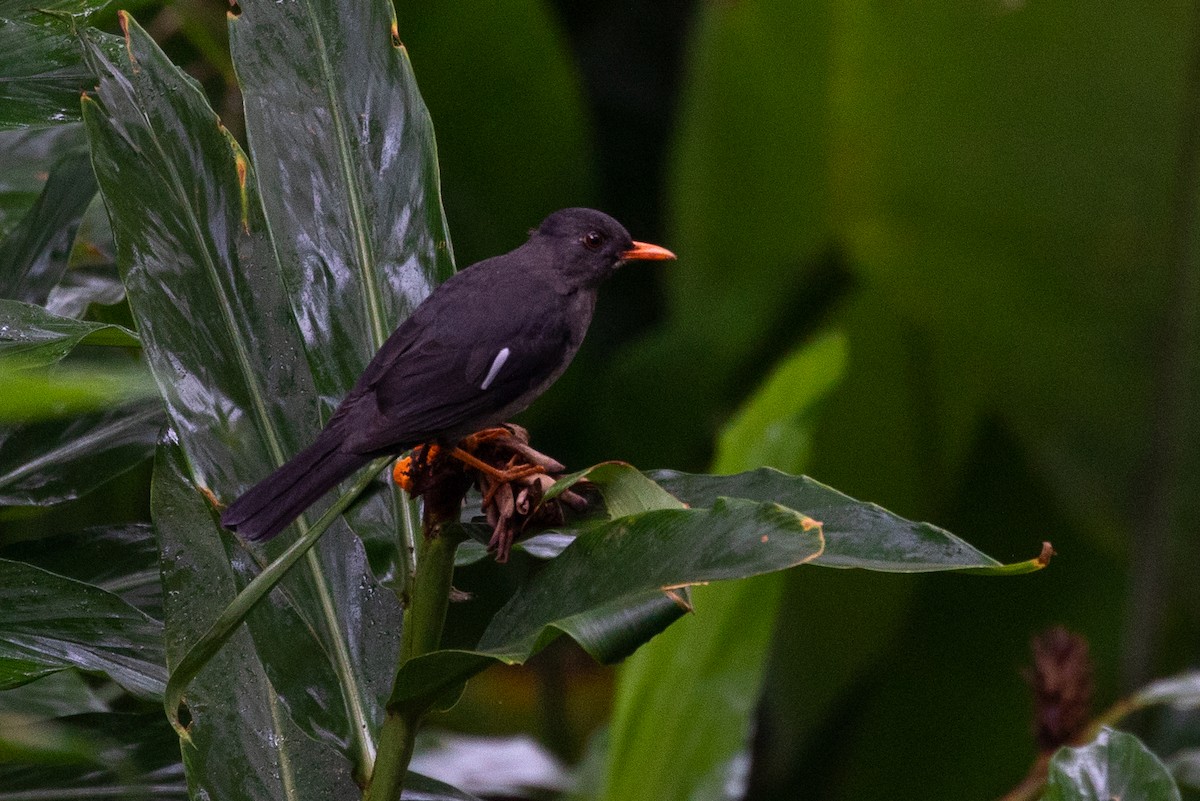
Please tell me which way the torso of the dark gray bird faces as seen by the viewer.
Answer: to the viewer's right

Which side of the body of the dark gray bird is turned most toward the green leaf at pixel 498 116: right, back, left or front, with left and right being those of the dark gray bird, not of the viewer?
left

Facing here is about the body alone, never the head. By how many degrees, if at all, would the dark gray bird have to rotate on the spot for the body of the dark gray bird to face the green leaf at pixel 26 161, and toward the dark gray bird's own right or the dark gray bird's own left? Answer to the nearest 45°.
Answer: approximately 135° to the dark gray bird's own left

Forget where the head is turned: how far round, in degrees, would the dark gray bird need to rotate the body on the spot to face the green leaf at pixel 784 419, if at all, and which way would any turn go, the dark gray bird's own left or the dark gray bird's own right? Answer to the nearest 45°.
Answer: approximately 45° to the dark gray bird's own left
